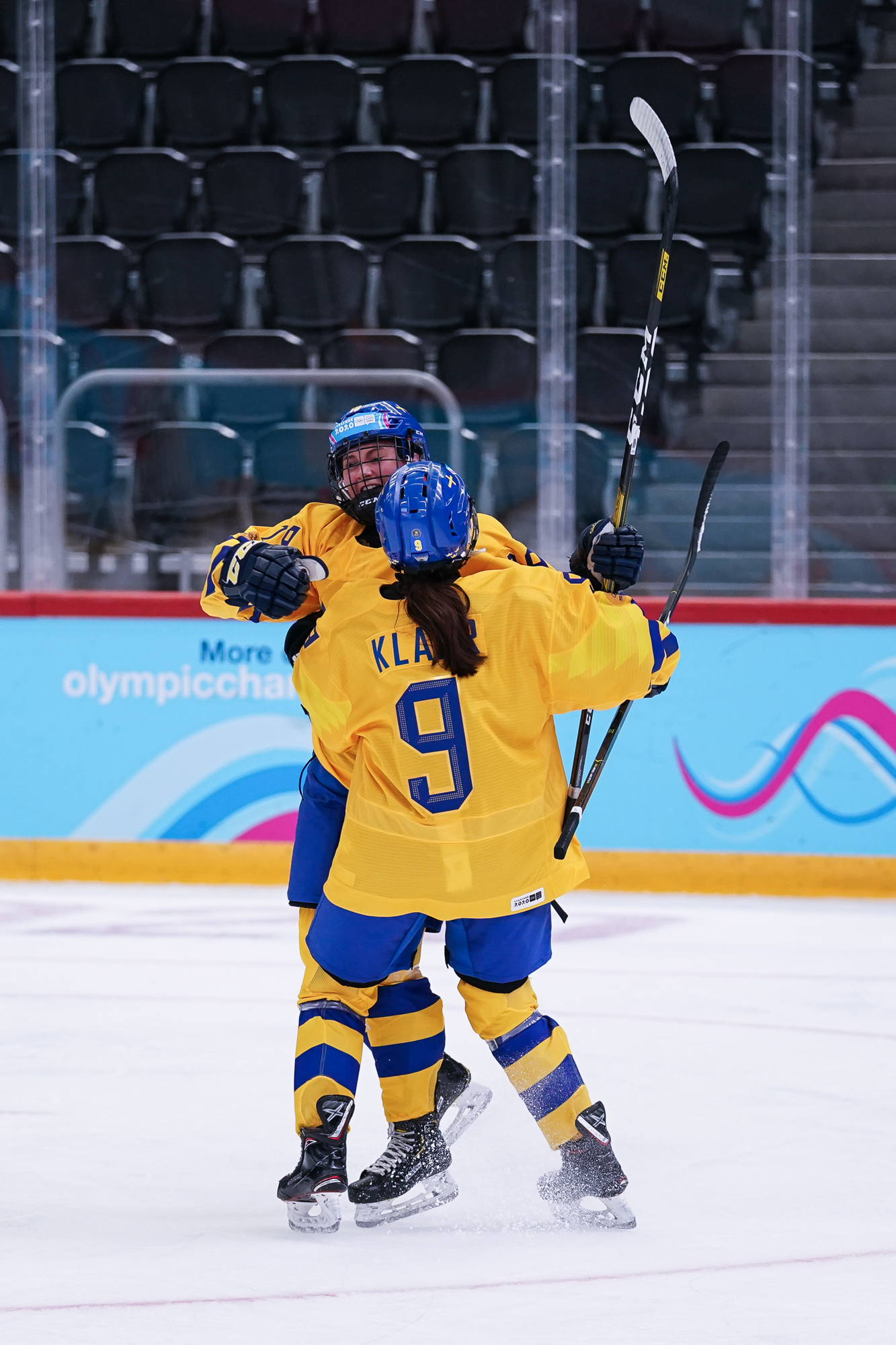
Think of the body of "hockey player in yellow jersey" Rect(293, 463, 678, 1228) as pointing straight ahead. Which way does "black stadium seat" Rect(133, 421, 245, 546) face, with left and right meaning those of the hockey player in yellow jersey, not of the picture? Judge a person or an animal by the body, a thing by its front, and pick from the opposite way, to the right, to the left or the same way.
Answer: the opposite way

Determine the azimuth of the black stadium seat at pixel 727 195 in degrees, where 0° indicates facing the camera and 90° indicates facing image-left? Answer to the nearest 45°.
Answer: approximately 0°

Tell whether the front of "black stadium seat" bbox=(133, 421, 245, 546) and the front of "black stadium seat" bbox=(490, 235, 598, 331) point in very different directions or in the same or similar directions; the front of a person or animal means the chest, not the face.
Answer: same or similar directions

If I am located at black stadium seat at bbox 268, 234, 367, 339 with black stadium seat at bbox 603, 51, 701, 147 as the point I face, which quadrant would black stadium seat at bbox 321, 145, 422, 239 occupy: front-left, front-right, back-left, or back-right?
front-left

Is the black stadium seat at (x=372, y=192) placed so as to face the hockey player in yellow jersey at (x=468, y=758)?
yes

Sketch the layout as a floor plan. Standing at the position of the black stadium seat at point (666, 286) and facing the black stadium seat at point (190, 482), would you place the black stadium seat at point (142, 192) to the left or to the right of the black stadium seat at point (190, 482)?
right

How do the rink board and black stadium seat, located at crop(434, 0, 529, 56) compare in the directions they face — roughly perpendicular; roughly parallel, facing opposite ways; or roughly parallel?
roughly parallel

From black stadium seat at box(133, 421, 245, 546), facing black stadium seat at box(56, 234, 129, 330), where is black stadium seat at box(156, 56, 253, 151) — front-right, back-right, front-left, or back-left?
front-right

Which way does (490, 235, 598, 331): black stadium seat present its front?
toward the camera

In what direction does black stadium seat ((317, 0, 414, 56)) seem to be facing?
toward the camera

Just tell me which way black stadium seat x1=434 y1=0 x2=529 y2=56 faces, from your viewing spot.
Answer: facing the viewer

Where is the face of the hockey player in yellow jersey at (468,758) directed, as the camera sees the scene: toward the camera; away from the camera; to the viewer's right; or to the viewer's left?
away from the camera

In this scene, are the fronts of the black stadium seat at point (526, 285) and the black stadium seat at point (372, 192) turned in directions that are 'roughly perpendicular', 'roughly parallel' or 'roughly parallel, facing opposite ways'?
roughly parallel

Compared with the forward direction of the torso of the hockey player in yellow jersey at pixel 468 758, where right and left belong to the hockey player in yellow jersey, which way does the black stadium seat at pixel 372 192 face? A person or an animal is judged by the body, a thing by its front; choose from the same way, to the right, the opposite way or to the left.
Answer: the opposite way

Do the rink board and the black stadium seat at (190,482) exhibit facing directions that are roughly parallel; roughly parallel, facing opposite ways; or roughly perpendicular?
roughly parallel

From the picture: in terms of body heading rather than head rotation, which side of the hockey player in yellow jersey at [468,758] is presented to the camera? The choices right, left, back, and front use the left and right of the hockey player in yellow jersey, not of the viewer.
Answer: back
